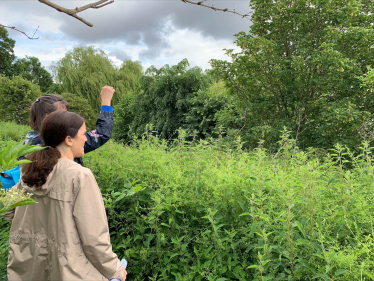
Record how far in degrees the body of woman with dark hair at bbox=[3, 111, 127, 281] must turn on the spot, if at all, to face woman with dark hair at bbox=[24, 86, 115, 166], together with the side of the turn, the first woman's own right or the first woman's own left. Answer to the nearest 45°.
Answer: approximately 45° to the first woman's own left

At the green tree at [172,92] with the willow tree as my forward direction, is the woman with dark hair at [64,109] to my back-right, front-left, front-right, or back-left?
back-left

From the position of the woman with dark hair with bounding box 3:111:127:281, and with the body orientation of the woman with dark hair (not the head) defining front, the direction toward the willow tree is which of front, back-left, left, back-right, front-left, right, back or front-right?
front-left

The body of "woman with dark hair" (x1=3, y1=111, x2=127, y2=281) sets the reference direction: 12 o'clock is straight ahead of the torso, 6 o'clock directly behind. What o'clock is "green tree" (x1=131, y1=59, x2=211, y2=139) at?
The green tree is roughly at 11 o'clock from the woman with dark hair.

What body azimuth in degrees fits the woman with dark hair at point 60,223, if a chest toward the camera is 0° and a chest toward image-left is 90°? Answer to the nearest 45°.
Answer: approximately 225°

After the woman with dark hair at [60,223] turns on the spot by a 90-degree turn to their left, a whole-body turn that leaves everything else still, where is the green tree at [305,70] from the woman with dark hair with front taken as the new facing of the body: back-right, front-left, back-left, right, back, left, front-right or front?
right
